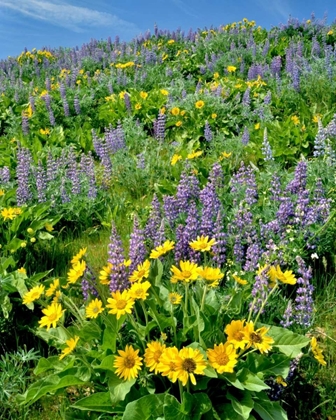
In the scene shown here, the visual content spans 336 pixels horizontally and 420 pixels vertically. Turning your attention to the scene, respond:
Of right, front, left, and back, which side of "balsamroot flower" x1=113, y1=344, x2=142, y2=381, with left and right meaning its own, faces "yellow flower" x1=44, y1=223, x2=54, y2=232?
back

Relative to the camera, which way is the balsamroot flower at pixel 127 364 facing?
toward the camera

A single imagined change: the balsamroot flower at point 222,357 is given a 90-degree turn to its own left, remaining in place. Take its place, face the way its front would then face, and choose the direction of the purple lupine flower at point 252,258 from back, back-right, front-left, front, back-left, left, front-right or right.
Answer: left

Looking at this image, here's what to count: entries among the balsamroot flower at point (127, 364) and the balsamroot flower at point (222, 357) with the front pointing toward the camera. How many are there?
2

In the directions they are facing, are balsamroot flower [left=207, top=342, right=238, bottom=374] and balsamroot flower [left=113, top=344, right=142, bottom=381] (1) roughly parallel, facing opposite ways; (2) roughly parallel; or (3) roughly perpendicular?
roughly parallel

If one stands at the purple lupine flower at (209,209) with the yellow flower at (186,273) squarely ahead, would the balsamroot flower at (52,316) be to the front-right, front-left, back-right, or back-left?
front-right

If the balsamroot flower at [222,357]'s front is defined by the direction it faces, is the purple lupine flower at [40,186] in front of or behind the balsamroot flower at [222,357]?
behind

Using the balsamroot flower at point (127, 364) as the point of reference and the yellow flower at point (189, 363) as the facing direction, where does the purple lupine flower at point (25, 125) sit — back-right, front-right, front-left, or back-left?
back-left

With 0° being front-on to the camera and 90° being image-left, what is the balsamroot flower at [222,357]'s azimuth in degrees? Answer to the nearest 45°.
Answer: approximately 0°

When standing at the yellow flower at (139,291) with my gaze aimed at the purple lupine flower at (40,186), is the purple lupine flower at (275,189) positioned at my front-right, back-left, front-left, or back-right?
front-right
